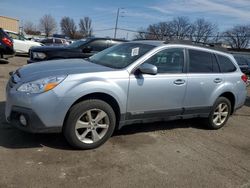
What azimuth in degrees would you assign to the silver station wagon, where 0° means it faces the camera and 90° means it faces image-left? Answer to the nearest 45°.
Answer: approximately 45°
